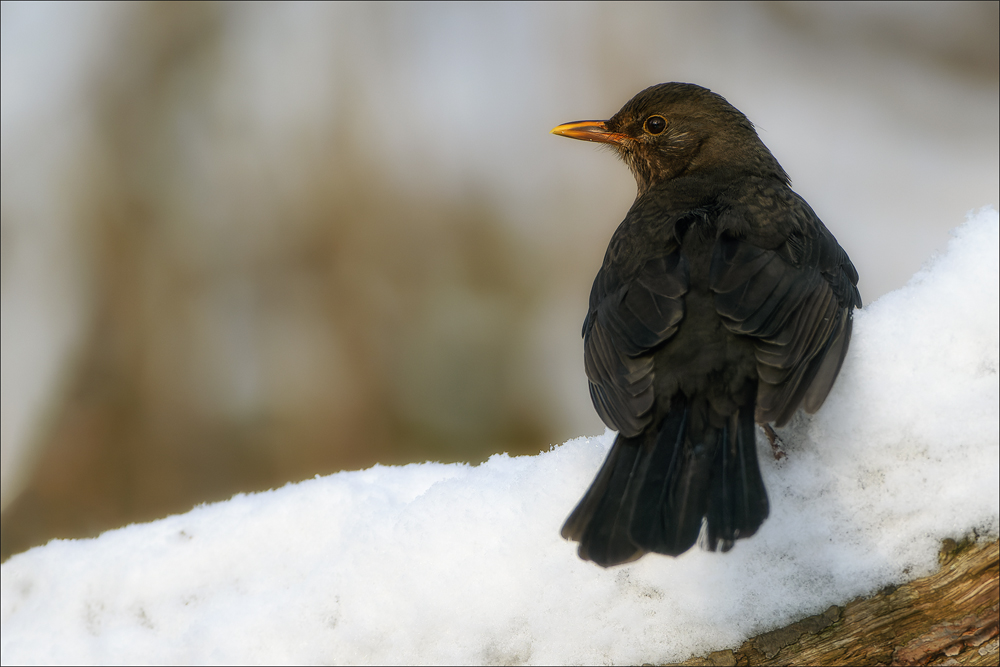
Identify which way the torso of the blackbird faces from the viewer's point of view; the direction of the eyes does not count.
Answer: away from the camera
